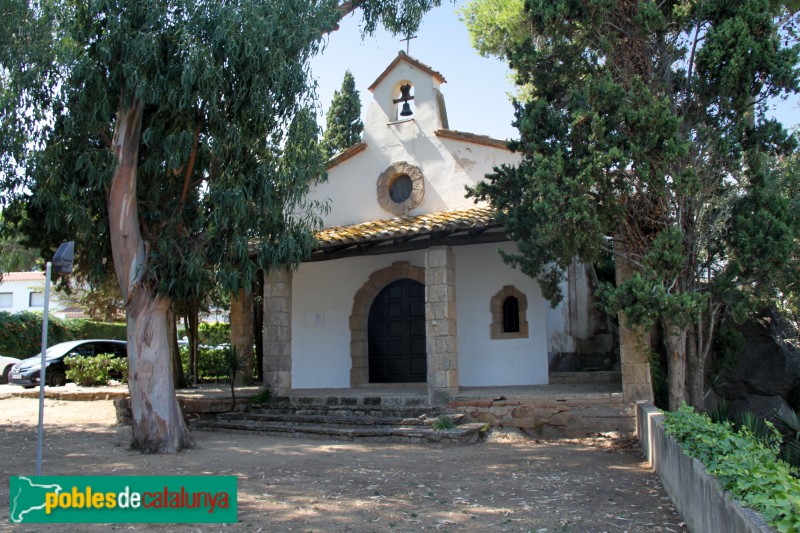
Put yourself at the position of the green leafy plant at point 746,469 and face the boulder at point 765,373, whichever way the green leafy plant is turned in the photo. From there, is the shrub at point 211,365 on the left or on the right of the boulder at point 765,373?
left

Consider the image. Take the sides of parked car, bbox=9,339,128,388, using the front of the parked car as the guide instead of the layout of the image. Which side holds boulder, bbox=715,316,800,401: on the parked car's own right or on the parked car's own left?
on the parked car's own left

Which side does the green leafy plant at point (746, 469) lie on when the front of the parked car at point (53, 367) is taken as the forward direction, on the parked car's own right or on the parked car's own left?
on the parked car's own left

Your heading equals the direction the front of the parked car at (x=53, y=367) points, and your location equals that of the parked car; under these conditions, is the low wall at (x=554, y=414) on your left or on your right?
on your left

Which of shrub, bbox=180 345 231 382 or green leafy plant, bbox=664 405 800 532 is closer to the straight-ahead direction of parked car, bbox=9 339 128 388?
the green leafy plant

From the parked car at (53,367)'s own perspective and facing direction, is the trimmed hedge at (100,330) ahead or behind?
behind

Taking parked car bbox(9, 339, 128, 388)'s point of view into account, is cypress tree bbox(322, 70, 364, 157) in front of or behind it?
behind

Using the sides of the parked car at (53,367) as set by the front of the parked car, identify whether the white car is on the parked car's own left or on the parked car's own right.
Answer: on the parked car's own right

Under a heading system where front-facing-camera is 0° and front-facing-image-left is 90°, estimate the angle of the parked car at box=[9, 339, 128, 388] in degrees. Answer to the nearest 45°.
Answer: approximately 45°

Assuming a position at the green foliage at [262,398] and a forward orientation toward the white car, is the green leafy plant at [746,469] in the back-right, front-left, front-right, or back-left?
back-left
